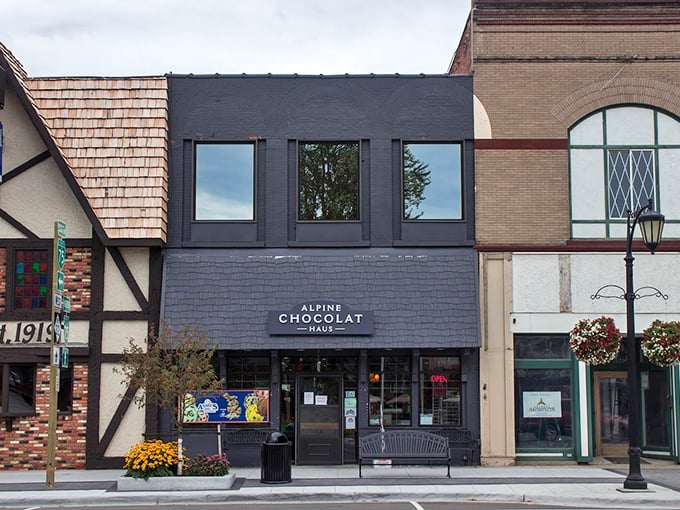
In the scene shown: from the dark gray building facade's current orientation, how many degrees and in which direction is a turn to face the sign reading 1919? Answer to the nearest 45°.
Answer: approximately 90° to its right

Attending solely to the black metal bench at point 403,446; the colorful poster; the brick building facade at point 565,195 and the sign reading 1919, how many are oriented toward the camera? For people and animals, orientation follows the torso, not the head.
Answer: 4

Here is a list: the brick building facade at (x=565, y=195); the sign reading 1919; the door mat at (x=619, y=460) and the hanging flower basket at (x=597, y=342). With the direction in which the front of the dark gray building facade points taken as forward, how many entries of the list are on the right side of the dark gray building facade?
1

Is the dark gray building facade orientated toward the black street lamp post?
no

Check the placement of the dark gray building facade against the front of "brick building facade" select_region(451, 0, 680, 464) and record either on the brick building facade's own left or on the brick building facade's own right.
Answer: on the brick building facade's own right

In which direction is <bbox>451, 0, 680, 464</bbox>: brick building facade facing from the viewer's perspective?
toward the camera

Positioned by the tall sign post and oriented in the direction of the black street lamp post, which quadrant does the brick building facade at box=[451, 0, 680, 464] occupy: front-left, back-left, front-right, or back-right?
front-left

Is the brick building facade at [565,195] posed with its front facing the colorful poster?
no

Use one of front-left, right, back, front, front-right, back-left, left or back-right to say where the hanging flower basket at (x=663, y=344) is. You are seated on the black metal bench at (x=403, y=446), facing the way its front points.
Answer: left

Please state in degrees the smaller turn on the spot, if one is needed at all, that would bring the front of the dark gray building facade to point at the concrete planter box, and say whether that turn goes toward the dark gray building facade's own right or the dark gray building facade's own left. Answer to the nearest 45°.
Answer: approximately 45° to the dark gray building facade's own right

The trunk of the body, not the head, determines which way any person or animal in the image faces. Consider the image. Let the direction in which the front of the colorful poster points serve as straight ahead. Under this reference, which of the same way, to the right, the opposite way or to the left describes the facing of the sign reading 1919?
the same way

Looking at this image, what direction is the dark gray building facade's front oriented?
toward the camera

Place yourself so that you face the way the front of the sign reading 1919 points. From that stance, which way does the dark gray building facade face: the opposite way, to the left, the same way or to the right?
the same way

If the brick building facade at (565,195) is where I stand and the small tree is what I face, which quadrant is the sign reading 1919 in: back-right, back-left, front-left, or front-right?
front-right

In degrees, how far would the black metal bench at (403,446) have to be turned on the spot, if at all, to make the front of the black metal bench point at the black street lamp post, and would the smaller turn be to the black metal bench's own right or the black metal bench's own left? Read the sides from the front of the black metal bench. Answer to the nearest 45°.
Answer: approximately 45° to the black metal bench's own left
